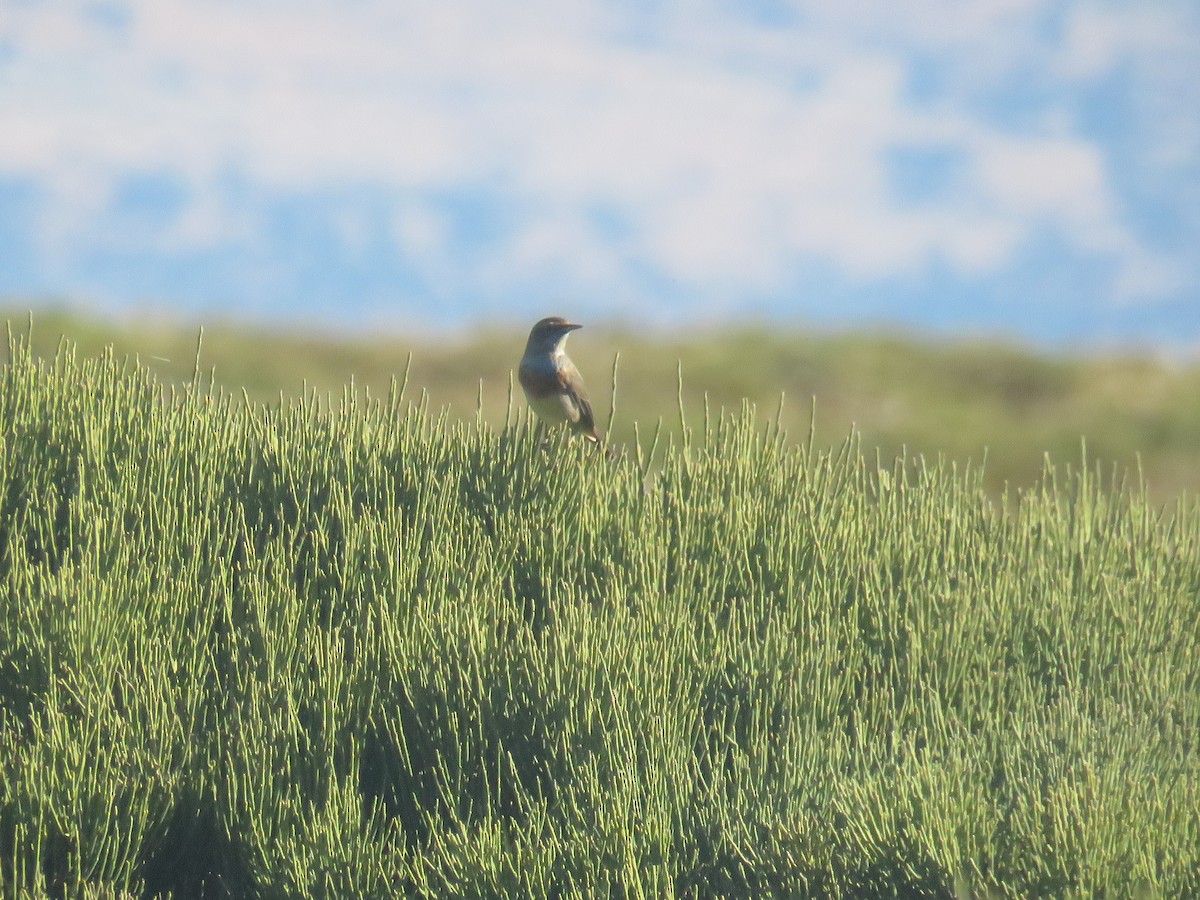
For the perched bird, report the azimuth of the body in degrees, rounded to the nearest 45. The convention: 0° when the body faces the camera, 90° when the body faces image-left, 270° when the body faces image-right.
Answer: approximately 45°
